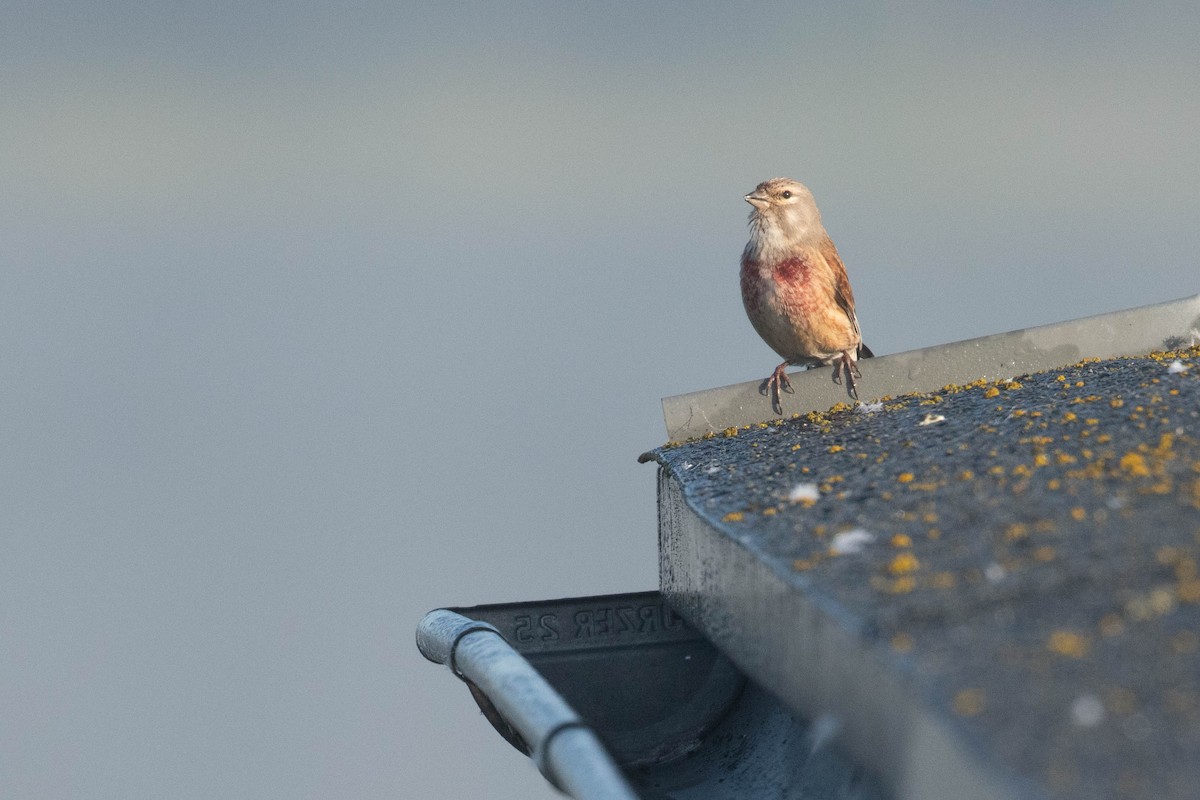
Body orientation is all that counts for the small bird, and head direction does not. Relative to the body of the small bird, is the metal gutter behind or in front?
in front

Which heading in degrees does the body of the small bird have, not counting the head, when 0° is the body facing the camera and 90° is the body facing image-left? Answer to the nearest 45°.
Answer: approximately 45°
